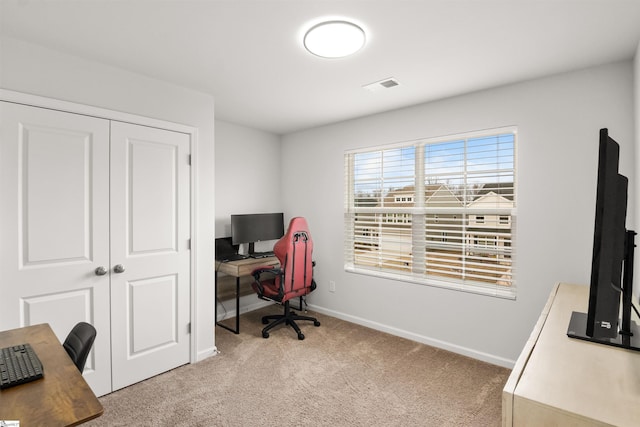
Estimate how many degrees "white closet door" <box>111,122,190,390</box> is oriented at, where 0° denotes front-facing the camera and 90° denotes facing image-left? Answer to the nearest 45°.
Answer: approximately 315°

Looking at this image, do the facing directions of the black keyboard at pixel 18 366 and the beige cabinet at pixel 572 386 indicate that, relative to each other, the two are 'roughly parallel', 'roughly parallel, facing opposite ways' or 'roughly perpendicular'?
roughly perpendicular

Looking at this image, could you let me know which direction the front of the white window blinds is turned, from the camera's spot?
facing the viewer and to the left of the viewer

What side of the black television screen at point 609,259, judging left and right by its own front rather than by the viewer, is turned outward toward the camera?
left

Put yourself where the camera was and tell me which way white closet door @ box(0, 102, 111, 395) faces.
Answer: facing the viewer and to the right of the viewer

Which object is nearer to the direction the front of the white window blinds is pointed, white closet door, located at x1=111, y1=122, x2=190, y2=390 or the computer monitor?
the white closet door
